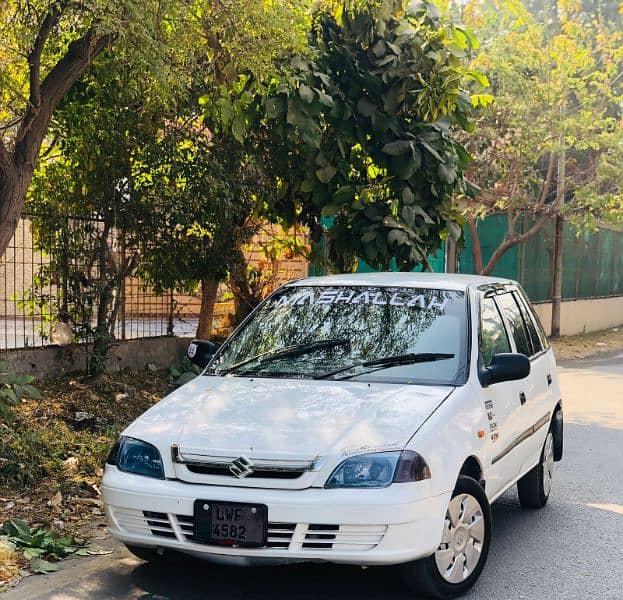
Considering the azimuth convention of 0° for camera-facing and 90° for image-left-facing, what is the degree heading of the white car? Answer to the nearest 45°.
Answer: approximately 45°

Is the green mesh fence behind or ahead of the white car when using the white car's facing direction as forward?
behind

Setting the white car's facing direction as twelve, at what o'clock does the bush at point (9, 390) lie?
The bush is roughly at 3 o'clock from the white car.

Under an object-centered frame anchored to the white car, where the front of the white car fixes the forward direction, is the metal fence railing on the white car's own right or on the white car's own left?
on the white car's own right
